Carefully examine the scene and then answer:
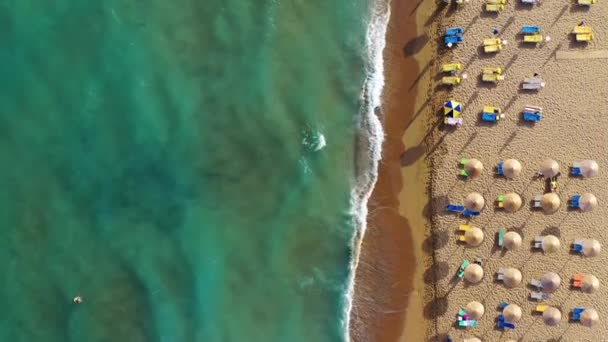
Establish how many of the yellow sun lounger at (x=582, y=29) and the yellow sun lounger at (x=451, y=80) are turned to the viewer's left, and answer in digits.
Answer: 2

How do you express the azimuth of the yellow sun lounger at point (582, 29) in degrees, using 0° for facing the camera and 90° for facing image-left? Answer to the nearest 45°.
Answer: approximately 90°

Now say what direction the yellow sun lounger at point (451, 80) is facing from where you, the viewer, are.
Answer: facing to the left of the viewer
